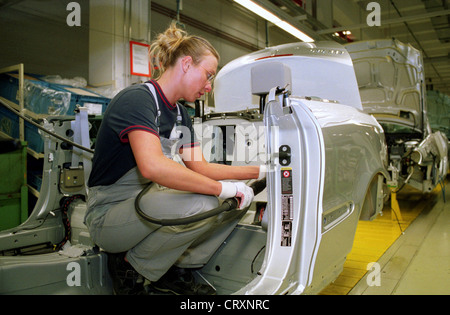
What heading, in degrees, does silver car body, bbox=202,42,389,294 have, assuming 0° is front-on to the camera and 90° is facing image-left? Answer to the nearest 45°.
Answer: approximately 45°

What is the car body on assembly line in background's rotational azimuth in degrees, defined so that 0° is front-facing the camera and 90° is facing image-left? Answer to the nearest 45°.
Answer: approximately 45°

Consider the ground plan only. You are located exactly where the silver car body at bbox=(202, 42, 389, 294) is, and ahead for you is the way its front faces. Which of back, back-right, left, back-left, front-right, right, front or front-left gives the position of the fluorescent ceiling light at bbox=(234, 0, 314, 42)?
back-right

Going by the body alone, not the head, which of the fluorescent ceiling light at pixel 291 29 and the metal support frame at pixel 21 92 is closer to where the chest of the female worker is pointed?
the fluorescent ceiling light

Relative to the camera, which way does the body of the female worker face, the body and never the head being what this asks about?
to the viewer's right

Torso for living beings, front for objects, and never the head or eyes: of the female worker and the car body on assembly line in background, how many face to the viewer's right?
1

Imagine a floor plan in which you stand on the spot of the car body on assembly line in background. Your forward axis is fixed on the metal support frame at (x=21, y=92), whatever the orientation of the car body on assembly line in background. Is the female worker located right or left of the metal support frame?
left
